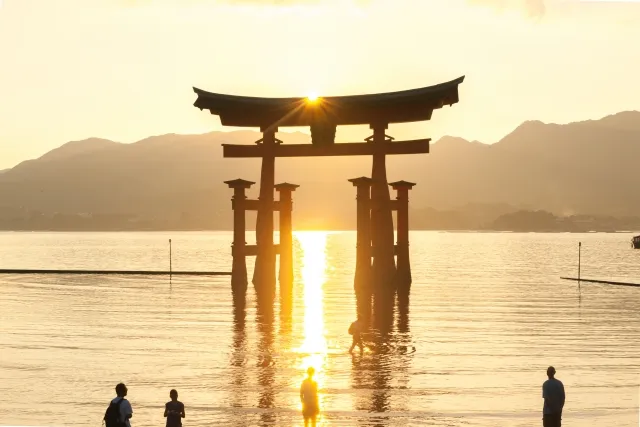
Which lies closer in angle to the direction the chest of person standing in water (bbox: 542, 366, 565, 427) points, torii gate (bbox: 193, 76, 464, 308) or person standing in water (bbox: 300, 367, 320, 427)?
the torii gate

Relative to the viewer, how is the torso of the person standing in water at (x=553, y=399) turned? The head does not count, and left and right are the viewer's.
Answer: facing away from the viewer

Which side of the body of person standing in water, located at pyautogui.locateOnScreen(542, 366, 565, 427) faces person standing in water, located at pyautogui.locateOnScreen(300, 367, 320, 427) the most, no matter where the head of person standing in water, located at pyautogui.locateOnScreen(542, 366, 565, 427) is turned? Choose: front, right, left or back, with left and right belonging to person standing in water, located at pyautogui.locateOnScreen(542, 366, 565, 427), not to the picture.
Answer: left

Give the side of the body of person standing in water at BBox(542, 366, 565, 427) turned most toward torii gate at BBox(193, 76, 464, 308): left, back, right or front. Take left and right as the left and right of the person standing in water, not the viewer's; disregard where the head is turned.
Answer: front

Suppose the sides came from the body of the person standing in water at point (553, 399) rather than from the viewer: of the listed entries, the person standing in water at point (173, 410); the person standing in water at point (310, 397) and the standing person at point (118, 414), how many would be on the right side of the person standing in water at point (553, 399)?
0

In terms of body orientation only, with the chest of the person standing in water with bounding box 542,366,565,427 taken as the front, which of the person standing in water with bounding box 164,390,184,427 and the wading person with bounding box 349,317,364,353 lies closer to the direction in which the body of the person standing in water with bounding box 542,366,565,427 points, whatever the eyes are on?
the wading person

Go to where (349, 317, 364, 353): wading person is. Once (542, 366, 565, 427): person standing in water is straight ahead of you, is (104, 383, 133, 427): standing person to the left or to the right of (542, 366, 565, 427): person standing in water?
right

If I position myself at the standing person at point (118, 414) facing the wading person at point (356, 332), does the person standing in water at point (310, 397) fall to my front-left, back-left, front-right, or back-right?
front-right

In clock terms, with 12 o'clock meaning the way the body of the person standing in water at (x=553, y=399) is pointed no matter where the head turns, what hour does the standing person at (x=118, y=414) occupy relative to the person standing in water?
The standing person is roughly at 8 o'clock from the person standing in water.

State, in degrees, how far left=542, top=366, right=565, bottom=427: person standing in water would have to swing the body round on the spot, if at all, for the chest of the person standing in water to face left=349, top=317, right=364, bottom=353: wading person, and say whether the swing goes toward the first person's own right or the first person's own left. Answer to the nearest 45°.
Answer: approximately 45° to the first person's own left

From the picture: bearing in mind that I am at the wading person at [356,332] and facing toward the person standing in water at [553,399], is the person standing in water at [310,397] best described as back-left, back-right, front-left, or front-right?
front-right

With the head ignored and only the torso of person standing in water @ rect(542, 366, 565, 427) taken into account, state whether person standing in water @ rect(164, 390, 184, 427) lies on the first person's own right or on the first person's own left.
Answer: on the first person's own left
